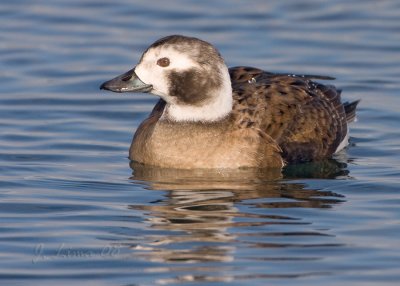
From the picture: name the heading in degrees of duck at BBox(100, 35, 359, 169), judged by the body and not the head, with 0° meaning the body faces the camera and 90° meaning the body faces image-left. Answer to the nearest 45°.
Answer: approximately 45°
